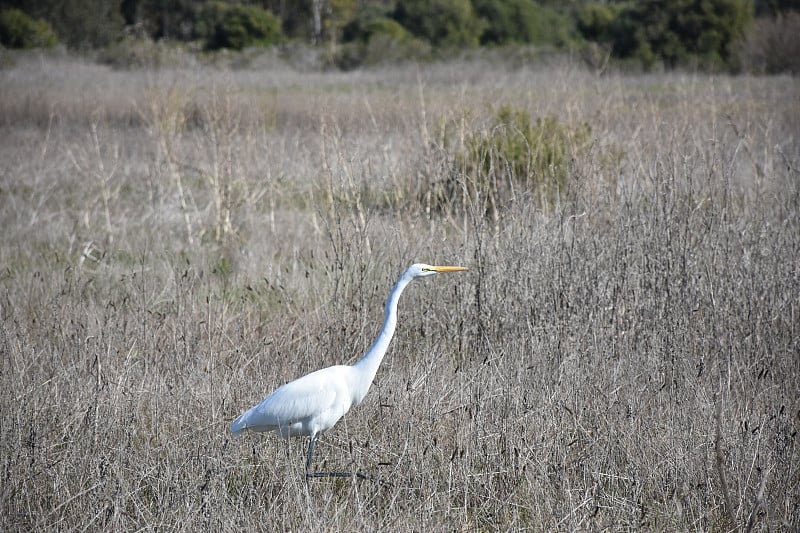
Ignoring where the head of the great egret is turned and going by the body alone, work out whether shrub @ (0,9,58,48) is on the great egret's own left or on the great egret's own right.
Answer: on the great egret's own left

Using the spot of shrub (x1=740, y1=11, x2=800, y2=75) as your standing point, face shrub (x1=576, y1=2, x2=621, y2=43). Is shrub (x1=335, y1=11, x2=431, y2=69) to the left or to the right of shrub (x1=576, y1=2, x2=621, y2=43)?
left

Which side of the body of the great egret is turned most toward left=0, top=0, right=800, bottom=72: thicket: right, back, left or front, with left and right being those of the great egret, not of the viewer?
left

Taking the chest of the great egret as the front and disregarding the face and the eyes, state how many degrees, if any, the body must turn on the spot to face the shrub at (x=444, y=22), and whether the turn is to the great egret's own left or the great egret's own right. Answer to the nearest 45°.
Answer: approximately 90° to the great egret's own left

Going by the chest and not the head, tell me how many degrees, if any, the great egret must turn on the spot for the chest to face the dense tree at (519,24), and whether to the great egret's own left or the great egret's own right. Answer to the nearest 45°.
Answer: approximately 90° to the great egret's own left

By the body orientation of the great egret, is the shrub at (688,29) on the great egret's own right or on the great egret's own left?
on the great egret's own left

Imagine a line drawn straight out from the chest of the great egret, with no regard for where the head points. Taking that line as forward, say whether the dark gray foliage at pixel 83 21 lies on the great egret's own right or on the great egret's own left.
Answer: on the great egret's own left

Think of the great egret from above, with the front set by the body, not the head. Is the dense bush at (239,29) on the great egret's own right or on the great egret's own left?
on the great egret's own left

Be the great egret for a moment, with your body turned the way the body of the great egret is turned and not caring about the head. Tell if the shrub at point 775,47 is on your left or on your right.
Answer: on your left

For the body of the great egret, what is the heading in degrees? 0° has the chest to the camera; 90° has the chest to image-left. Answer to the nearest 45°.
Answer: approximately 270°

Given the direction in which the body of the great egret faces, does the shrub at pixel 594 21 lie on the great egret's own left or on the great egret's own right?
on the great egret's own left
